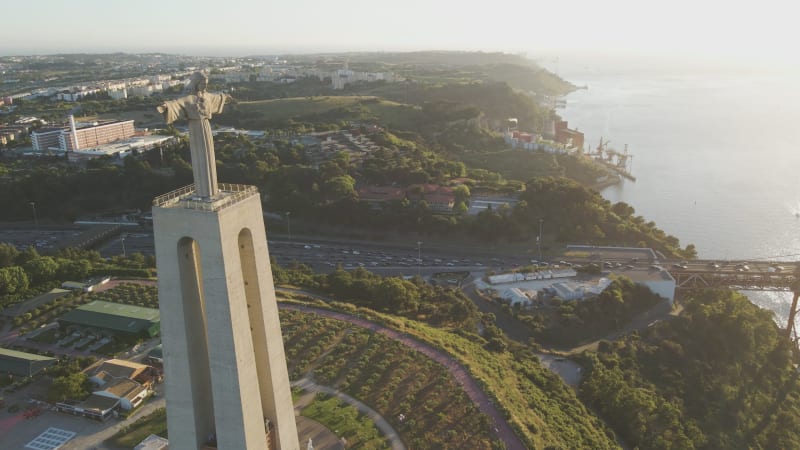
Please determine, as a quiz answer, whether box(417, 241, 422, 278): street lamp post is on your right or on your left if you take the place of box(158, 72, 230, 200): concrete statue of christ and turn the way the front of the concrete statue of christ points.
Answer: on your left

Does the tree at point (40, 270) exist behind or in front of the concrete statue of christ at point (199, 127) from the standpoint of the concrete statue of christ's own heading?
behind

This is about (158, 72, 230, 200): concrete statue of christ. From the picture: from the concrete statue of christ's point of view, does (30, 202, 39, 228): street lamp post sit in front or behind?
behind

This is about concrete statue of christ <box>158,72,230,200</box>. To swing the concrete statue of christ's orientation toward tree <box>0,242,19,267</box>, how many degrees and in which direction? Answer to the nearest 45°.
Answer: approximately 180°

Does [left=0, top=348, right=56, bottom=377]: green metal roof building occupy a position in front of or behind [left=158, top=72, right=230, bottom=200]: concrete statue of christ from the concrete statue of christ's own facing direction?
behind

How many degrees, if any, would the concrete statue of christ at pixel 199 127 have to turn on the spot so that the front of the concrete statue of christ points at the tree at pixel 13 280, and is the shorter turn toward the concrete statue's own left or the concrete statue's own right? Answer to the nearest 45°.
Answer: approximately 180°

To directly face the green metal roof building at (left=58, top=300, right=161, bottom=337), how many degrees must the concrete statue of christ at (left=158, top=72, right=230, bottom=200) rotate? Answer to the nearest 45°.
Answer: approximately 135° to its left

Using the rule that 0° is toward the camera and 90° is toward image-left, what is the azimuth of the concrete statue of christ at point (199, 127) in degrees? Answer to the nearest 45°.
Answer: approximately 315°
